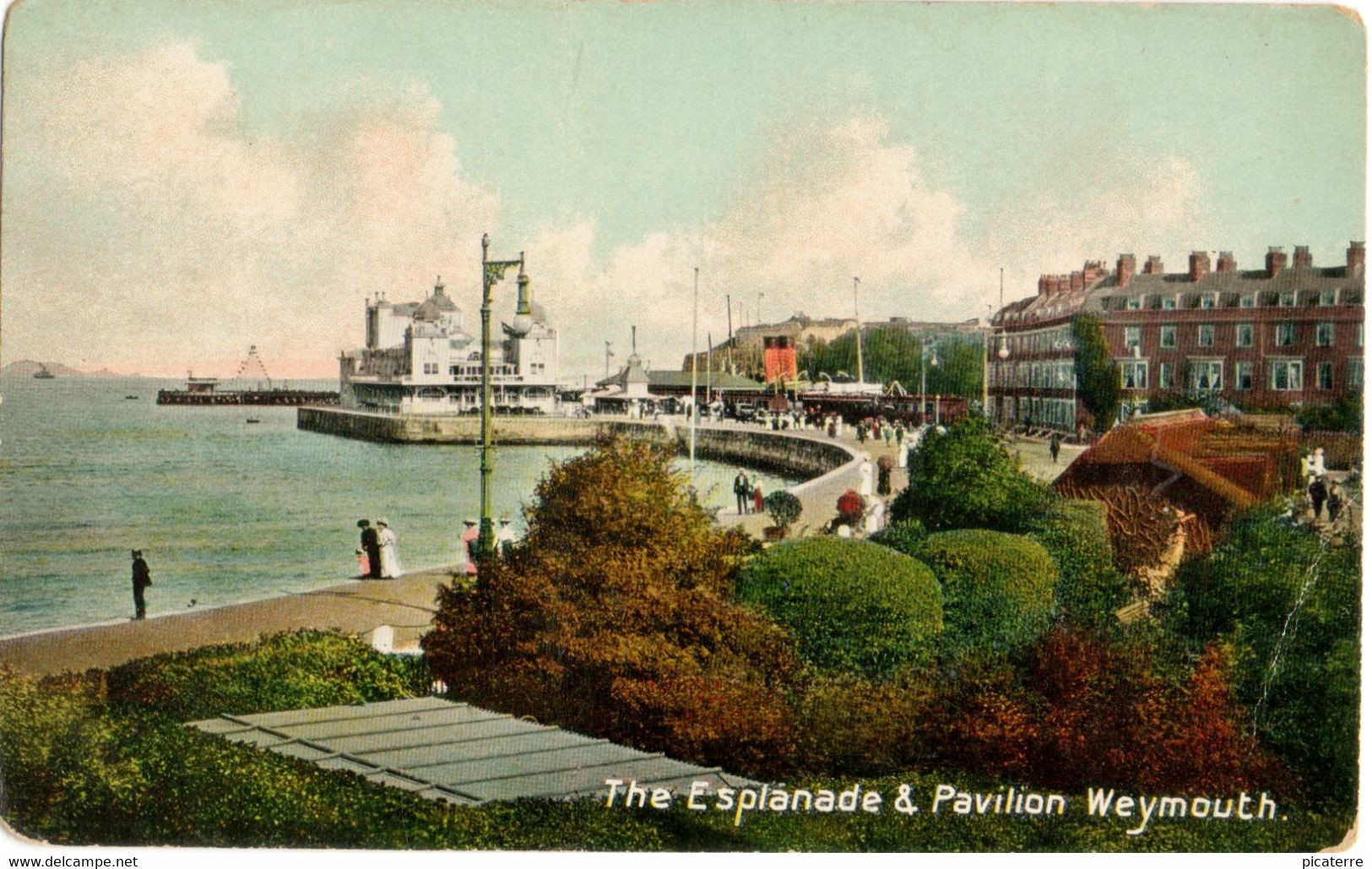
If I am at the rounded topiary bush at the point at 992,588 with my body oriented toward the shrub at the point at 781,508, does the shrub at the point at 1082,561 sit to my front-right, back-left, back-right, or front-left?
front-right

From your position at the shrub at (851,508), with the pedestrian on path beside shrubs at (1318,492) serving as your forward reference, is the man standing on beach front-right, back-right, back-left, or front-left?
back-right

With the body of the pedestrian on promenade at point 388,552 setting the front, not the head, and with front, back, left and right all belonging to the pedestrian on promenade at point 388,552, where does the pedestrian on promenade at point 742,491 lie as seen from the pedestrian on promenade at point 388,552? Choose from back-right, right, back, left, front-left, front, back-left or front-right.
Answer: back

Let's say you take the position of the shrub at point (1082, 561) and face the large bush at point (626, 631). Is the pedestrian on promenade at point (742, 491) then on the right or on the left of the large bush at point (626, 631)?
right

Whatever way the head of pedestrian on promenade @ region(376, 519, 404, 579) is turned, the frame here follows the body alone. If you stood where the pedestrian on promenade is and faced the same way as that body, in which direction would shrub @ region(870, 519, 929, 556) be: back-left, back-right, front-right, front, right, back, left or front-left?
back

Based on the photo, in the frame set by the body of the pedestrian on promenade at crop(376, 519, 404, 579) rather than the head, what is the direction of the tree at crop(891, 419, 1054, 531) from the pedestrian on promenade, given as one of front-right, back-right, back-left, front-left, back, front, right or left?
back

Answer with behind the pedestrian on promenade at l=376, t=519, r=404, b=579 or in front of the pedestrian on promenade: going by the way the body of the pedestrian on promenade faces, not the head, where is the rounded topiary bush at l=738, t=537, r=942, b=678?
behind

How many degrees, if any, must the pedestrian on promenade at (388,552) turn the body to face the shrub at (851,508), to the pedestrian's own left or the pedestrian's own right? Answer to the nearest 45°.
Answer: approximately 180°
